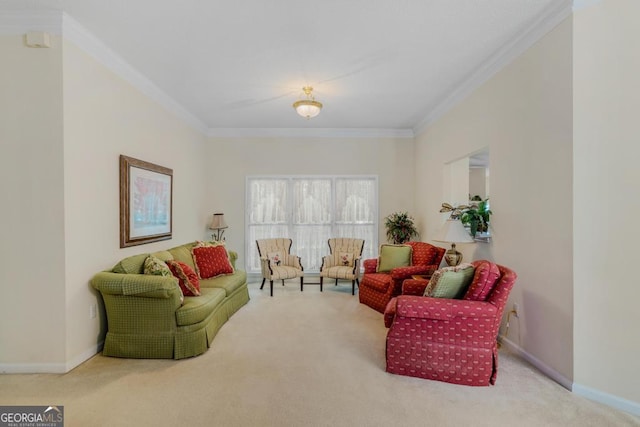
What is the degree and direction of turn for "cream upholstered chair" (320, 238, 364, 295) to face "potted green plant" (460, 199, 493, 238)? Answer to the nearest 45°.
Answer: approximately 90° to its left

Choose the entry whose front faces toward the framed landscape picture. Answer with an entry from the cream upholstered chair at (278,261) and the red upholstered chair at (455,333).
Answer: the red upholstered chair

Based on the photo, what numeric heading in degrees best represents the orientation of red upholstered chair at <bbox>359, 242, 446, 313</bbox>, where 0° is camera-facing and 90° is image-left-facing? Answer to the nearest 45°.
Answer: approximately 45°

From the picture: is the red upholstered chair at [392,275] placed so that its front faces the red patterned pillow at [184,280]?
yes

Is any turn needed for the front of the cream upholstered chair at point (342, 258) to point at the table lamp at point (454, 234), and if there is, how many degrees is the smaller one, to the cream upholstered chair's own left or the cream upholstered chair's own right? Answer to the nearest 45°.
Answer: approximately 90° to the cream upholstered chair's own left

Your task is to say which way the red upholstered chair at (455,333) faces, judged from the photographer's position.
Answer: facing to the left of the viewer

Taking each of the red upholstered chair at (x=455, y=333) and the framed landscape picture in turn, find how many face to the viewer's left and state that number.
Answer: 1

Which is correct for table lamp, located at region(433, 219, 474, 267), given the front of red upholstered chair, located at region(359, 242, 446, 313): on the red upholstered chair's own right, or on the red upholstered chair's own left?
on the red upholstered chair's own left

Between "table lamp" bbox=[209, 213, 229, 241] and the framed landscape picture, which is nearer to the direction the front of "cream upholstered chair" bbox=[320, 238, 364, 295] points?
the framed landscape picture

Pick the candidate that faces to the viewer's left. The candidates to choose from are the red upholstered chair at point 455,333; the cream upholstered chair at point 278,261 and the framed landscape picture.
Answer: the red upholstered chair
